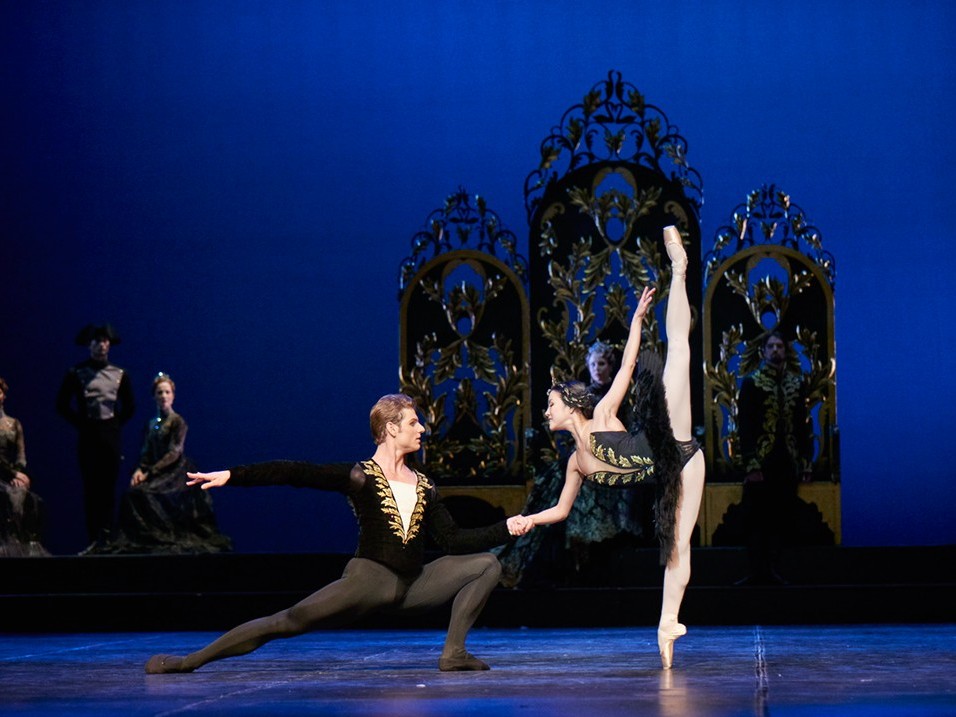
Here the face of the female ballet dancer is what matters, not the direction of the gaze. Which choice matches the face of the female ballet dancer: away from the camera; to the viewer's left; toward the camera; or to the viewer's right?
to the viewer's left

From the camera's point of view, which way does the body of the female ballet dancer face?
to the viewer's left

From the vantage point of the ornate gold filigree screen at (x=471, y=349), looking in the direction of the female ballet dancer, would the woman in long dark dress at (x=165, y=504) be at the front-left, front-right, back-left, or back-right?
back-right

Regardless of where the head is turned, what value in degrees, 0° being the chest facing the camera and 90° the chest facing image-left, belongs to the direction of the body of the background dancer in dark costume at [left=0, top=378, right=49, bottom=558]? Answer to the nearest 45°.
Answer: approximately 315°

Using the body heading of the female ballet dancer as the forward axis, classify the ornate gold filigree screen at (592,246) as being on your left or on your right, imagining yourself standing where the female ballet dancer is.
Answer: on your right

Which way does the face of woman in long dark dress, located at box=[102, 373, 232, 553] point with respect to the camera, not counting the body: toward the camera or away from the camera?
toward the camera

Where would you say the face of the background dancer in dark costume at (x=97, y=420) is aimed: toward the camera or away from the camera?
toward the camera

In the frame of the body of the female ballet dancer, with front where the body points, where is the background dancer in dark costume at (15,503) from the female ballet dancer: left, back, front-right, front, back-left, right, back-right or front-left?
front-right

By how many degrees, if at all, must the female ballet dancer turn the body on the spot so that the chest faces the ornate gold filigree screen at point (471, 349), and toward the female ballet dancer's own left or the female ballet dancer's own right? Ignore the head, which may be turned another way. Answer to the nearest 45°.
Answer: approximately 90° to the female ballet dancer's own right

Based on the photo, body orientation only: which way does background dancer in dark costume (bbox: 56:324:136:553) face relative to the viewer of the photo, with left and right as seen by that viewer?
facing the viewer

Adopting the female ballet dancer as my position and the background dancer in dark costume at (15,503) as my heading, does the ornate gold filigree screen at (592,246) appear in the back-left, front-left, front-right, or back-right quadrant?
front-right

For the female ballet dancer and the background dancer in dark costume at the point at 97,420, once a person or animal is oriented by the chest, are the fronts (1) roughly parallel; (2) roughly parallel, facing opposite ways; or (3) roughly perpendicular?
roughly perpendicular

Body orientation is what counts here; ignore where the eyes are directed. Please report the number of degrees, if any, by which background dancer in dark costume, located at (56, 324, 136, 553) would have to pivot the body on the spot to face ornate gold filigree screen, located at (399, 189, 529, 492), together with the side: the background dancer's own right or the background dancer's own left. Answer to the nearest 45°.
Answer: approximately 45° to the background dancer's own left
